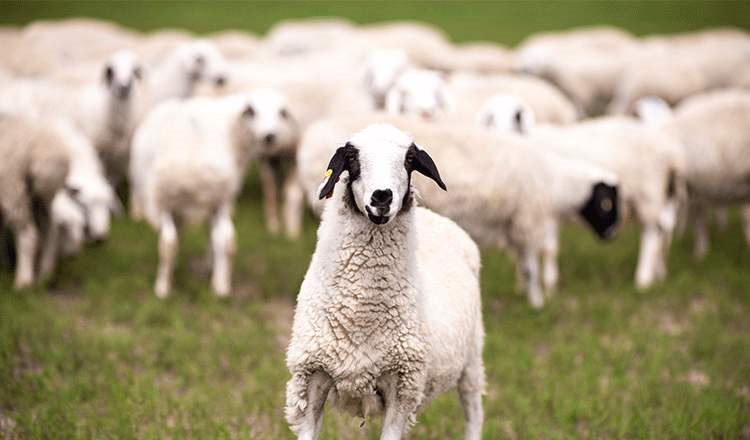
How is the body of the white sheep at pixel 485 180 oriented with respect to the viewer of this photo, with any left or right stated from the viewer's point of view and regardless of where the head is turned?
facing to the right of the viewer

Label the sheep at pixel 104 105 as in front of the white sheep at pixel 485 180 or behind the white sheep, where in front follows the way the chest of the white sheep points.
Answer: behind

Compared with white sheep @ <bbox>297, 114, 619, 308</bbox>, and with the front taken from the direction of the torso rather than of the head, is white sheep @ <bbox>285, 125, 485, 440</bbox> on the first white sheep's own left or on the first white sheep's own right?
on the first white sheep's own right

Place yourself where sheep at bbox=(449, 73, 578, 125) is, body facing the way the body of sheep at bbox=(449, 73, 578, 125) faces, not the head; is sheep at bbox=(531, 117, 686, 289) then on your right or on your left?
on your left

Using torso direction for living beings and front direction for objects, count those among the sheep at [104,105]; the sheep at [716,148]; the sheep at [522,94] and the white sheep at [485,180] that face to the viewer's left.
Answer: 1

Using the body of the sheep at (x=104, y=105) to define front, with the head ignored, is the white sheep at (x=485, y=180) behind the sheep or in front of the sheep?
in front
